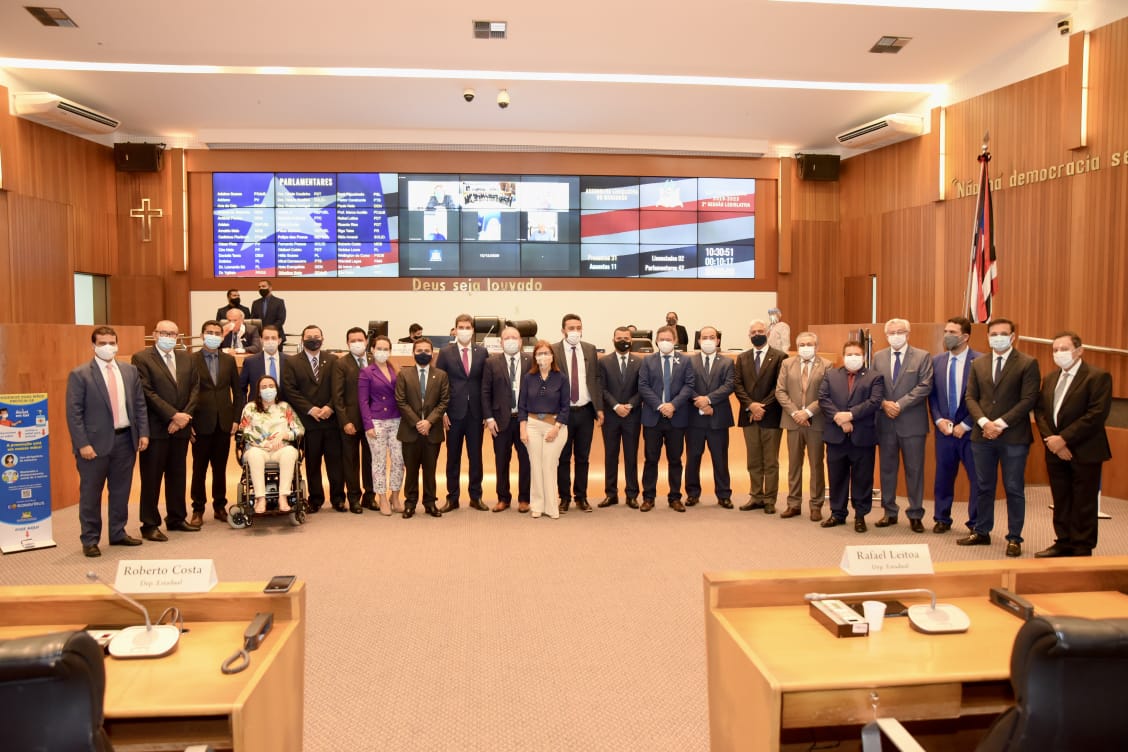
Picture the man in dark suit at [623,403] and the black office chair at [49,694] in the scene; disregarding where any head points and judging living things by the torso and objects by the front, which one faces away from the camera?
the black office chair

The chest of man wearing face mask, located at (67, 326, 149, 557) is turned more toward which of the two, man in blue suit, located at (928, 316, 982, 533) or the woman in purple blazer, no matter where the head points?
the man in blue suit

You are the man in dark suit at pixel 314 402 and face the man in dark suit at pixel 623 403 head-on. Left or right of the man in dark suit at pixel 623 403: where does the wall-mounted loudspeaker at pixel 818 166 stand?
left

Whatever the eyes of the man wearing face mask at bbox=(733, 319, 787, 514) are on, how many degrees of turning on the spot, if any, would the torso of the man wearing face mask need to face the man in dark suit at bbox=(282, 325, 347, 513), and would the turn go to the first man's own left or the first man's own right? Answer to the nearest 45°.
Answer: approximately 90° to the first man's own right

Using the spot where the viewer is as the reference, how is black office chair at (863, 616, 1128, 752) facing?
facing away from the viewer and to the left of the viewer

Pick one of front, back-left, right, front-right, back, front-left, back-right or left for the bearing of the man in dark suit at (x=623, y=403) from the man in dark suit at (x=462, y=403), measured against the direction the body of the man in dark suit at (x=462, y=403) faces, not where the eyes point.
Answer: left

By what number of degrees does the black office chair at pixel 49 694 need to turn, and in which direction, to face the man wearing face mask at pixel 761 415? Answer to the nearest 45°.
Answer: approximately 45° to its right

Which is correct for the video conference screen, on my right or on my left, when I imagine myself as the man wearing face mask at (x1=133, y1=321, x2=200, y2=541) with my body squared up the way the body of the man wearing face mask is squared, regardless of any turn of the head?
on my left

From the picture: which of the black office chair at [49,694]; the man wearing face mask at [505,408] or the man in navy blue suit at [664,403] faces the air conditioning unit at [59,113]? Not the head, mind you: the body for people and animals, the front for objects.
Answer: the black office chair

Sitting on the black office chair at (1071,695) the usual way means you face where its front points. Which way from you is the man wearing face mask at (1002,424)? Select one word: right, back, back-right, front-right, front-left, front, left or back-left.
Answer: front-right
